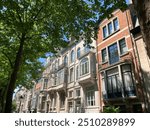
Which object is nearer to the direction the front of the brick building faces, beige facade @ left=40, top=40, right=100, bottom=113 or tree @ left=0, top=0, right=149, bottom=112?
the tree

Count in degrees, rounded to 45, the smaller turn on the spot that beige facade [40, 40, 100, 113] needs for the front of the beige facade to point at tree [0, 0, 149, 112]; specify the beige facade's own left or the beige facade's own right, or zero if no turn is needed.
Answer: approximately 45° to the beige facade's own left

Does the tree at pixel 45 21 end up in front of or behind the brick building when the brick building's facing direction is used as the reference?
in front

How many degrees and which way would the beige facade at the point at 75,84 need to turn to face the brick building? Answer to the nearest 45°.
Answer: approximately 90° to its left

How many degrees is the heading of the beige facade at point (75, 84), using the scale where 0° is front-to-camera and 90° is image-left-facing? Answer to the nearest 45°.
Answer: approximately 45°

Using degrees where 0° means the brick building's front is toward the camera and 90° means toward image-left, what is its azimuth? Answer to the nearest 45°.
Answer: approximately 45°

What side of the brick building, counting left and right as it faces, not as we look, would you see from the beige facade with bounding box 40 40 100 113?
right
